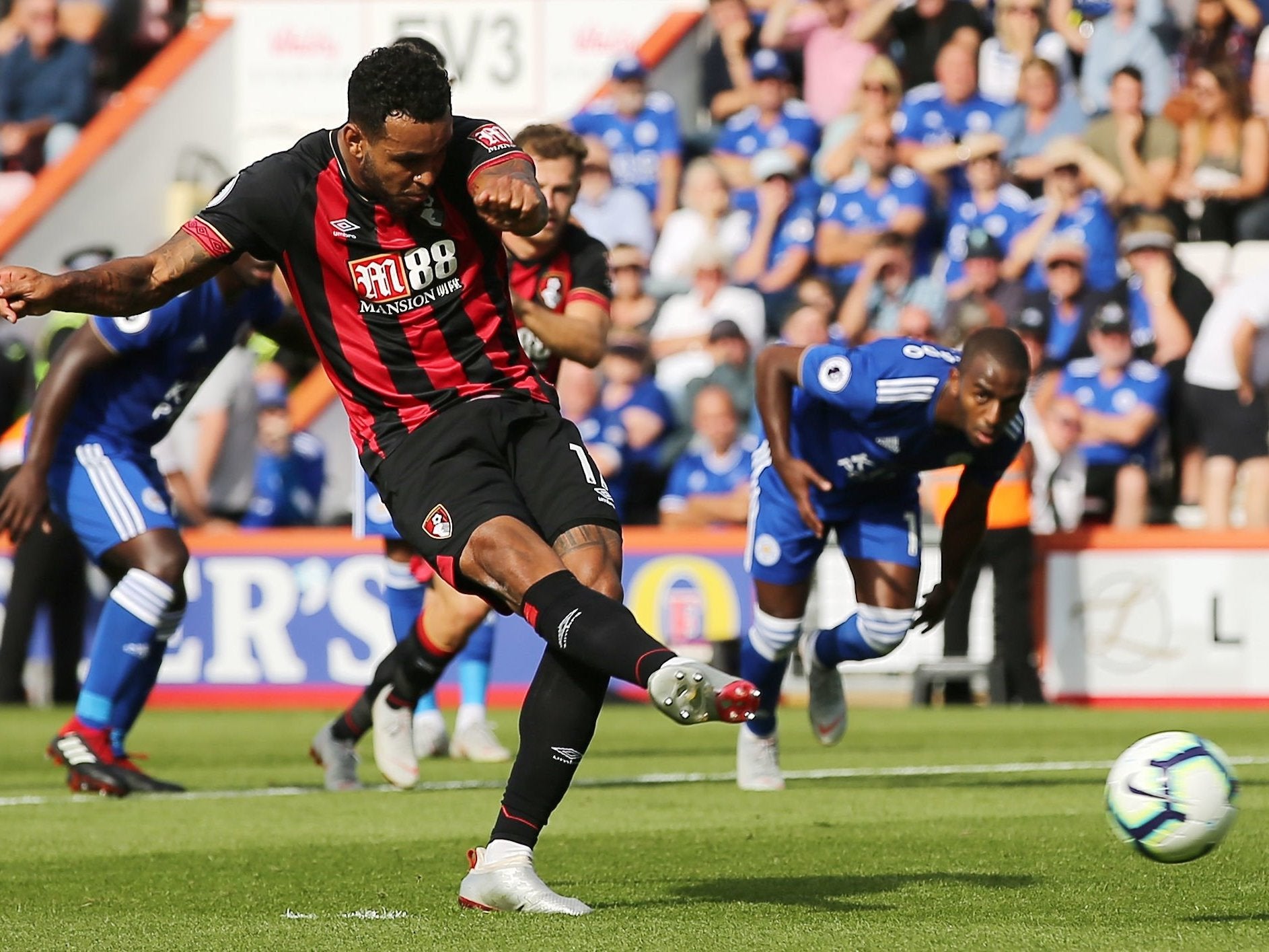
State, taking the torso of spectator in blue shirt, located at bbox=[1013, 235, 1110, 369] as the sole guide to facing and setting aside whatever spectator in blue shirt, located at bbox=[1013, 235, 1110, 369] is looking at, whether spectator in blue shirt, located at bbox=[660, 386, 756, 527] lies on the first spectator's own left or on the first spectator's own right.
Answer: on the first spectator's own right

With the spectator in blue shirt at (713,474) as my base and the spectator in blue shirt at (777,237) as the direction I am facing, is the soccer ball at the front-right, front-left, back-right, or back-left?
back-right

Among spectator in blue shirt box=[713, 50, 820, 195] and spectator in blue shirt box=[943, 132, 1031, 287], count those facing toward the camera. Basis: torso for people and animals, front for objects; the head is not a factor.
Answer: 2

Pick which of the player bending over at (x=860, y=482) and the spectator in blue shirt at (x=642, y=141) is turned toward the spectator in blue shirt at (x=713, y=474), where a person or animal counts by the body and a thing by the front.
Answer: the spectator in blue shirt at (x=642, y=141)

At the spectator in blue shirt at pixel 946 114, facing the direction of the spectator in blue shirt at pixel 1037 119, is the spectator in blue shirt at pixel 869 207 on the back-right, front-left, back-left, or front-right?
back-right

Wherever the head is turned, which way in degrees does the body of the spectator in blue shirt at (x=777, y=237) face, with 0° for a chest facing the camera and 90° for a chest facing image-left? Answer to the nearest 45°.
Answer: approximately 45°

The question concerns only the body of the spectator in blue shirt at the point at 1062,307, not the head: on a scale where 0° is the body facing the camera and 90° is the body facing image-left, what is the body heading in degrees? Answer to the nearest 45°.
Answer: approximately 0°

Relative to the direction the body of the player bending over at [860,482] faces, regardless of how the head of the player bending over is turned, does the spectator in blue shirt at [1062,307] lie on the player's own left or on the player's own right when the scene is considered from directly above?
on the player's own left

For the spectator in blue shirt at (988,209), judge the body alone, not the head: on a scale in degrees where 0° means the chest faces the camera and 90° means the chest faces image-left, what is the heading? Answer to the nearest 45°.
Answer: approximately 0°
